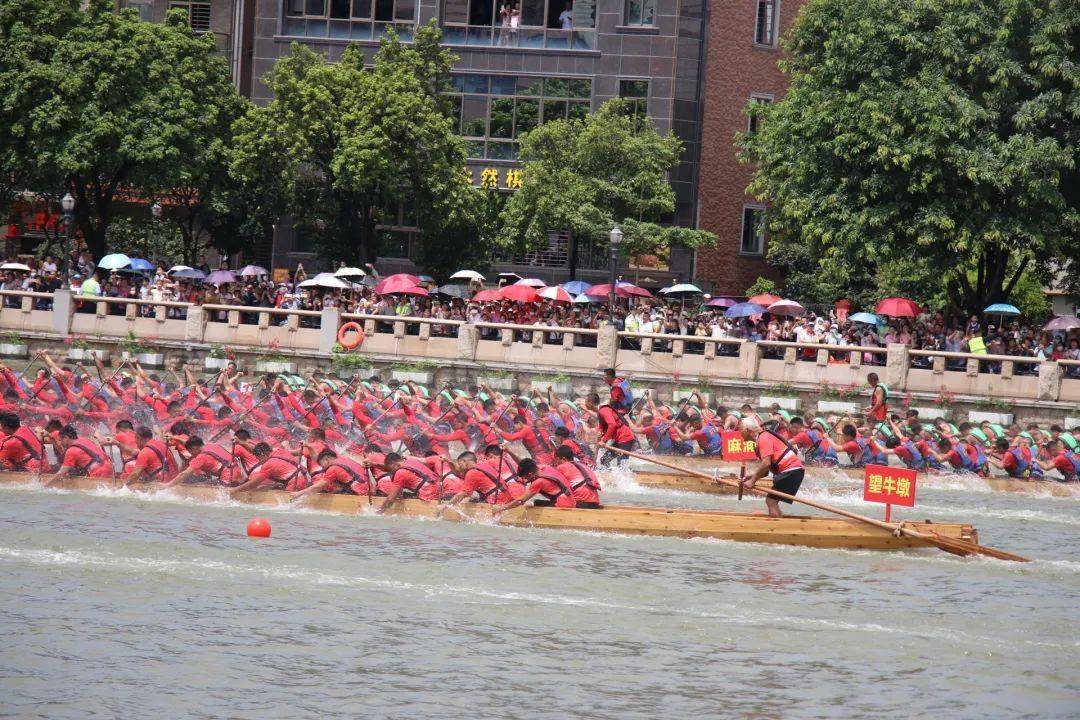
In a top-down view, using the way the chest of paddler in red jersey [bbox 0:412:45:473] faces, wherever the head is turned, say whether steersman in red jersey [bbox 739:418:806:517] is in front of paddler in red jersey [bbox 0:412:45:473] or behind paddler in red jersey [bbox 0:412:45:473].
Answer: behind

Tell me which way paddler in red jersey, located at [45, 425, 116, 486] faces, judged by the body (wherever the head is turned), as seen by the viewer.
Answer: to the viewer's left

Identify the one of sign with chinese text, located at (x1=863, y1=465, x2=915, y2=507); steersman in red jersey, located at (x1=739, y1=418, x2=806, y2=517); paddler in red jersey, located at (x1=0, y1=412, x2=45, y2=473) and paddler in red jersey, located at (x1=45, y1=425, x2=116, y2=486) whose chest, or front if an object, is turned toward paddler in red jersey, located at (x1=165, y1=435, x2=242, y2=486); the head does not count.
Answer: steersman in red jersey, located at (x1=739, y1=418, x2=806, y2=517)

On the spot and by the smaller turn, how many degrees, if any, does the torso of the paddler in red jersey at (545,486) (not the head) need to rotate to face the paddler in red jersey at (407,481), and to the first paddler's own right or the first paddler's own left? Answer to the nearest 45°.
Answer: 0° — they already face them

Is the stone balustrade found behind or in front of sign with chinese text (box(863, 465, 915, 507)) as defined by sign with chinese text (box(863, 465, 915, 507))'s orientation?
behind

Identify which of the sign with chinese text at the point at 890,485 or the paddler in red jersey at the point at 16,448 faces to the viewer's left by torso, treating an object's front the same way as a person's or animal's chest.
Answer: the paddler in red jersey

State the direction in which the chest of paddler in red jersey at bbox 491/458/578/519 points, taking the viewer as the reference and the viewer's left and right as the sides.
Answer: facing to the left of the viewer

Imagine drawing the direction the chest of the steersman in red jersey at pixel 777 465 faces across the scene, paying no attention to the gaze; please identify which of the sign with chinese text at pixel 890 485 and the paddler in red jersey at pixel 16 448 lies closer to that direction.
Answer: the paddler in red jersey

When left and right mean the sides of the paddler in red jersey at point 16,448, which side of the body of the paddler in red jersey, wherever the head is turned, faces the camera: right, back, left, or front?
left

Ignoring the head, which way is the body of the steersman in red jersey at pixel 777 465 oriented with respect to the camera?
to the viewer's left

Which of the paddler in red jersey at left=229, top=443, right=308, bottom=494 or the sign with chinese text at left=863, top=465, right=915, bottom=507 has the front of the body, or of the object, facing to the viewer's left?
the paddler in red jersey

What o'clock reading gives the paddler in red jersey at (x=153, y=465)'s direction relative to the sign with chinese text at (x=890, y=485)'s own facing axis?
The paddler in red jersey is roughly at 3 o'clock from the sign with chinese text.

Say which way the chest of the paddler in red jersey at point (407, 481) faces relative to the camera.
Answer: to the viewer's left

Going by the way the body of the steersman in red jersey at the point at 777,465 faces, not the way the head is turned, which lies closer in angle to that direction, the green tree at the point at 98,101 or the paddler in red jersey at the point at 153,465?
the paddler in red jersey

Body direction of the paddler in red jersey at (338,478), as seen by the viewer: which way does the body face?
to the viewer's left
